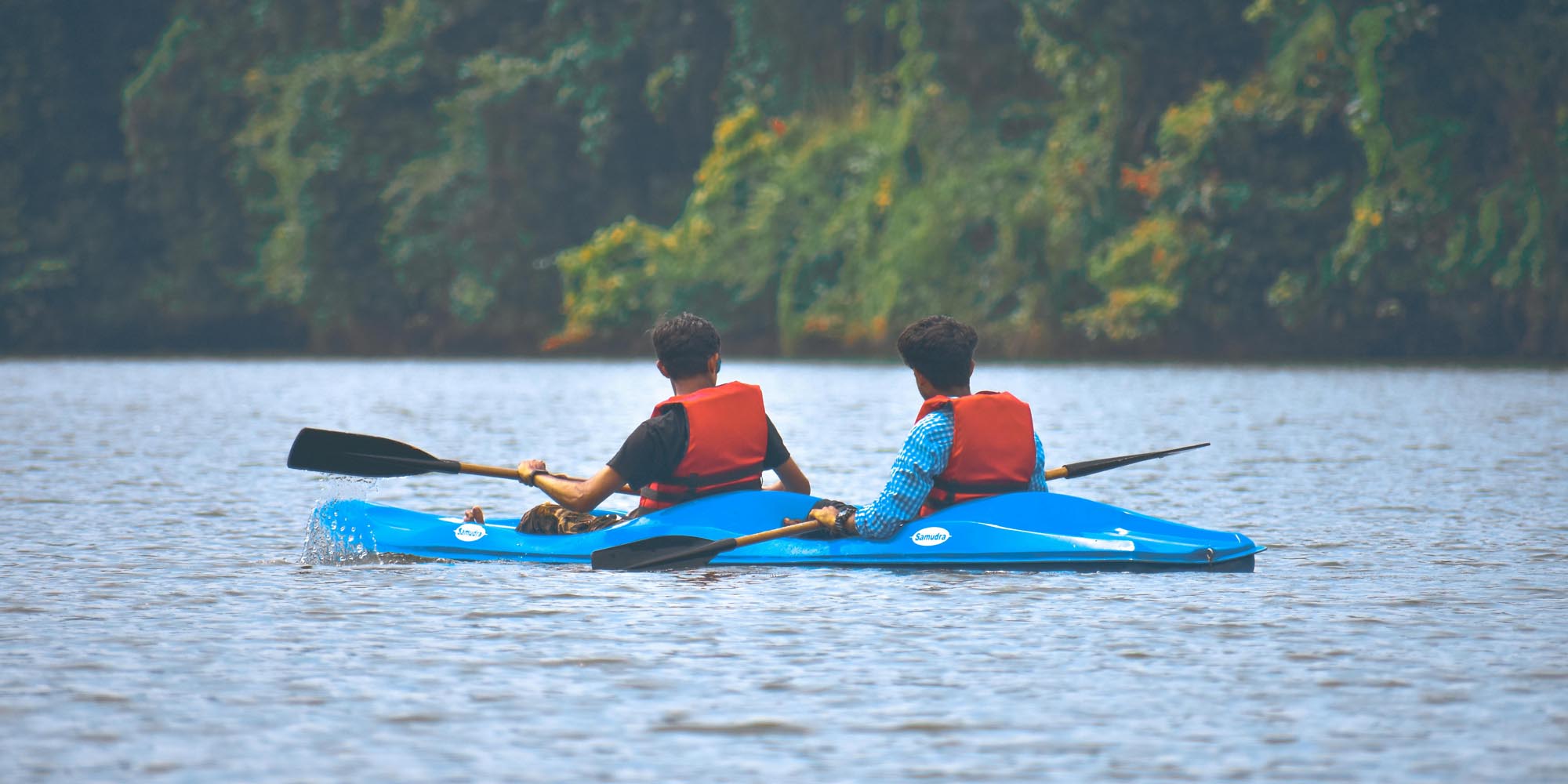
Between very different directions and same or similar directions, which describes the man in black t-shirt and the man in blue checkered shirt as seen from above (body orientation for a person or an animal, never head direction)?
same or similar directions

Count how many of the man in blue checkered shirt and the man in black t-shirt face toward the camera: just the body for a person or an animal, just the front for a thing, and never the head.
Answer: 0

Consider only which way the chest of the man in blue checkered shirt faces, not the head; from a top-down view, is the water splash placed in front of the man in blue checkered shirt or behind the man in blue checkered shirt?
in front

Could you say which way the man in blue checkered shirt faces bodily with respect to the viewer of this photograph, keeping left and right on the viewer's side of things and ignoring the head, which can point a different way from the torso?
facing away from the viewer and to the left of the viewer

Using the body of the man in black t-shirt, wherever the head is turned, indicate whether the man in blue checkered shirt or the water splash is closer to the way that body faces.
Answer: the water splash

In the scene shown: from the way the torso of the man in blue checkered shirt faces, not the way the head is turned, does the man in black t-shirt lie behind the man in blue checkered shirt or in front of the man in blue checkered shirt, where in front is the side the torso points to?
in front

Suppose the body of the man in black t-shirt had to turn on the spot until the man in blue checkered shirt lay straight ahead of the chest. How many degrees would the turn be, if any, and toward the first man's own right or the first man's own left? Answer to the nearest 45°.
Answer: approximately 135° to the first man's own right

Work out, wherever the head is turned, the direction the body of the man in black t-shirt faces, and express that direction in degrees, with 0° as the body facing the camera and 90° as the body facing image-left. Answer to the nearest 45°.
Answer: approximately 135°
